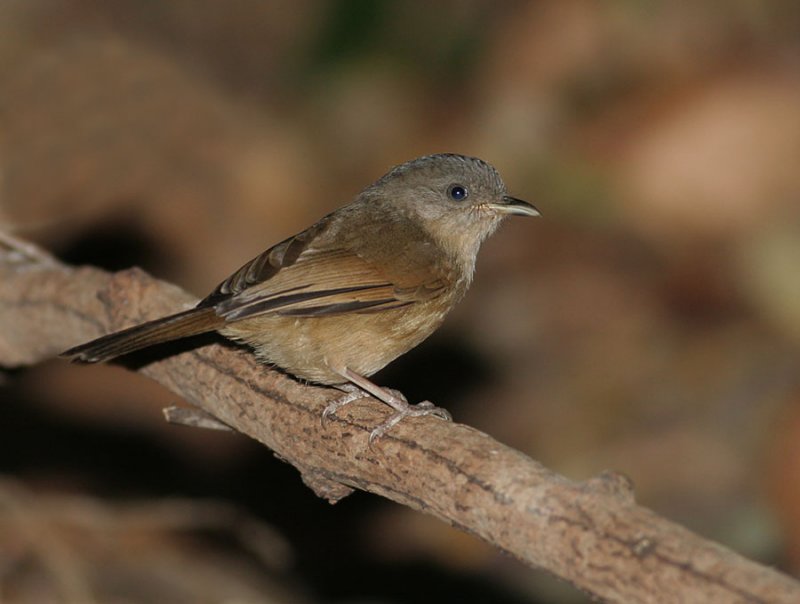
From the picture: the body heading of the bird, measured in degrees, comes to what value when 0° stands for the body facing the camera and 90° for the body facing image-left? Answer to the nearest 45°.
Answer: approximately 270°
